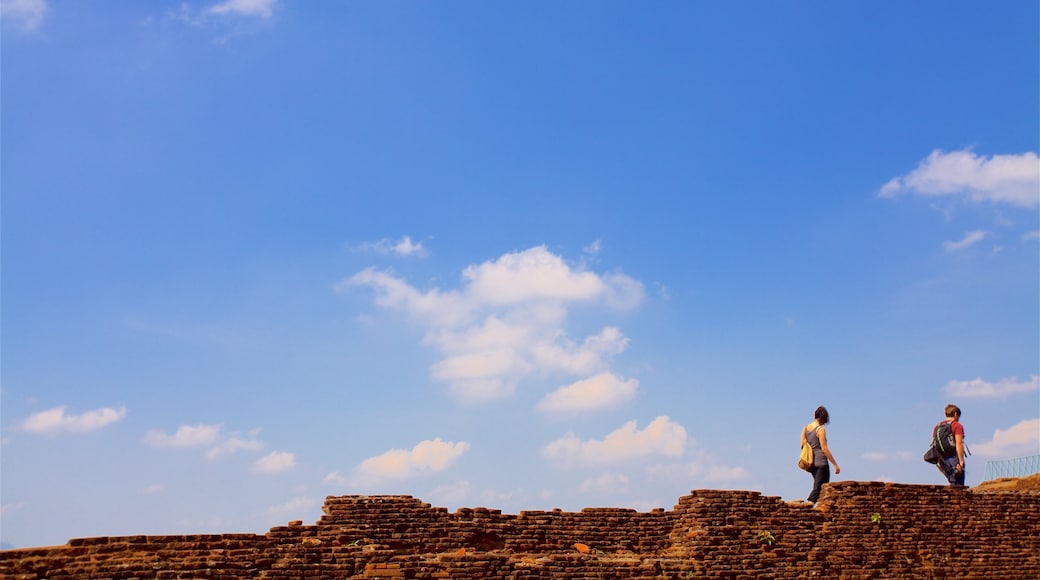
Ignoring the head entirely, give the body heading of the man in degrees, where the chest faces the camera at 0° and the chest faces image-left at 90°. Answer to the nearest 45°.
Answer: approximately 225°

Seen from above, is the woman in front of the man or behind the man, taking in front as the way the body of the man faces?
behind
